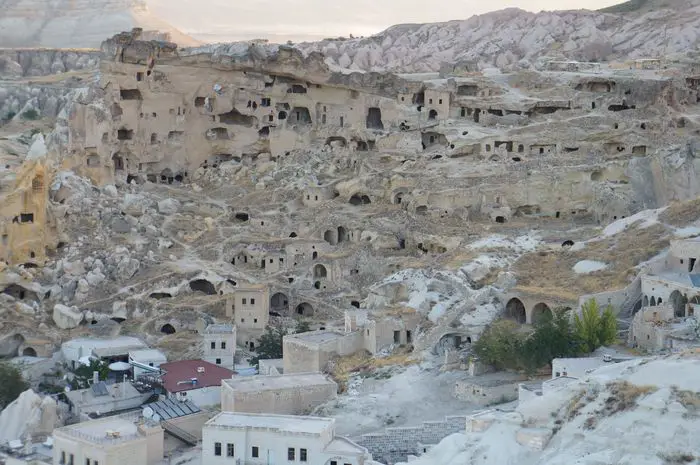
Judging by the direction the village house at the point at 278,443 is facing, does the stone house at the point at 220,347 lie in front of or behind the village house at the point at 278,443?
behind

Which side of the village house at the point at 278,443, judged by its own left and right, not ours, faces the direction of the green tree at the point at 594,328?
left

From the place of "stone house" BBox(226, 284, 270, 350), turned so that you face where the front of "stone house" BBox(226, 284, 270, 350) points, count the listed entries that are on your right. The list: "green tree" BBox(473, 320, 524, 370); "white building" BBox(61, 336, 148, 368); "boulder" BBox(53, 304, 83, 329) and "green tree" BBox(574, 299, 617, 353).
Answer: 2

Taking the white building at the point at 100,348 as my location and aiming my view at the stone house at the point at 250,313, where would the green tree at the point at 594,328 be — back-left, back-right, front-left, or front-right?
front-right

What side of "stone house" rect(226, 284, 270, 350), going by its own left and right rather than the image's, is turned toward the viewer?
front

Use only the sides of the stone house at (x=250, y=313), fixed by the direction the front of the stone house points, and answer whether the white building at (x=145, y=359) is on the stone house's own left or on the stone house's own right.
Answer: on the stone house's own right

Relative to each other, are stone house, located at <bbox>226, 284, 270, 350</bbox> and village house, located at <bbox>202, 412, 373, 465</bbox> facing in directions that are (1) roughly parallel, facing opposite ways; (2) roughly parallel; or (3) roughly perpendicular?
roughly parallel

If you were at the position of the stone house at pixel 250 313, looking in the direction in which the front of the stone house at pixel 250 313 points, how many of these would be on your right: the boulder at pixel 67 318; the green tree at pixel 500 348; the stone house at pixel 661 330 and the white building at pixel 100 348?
2

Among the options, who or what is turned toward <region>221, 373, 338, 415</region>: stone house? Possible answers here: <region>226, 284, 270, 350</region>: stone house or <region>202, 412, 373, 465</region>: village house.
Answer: <region>226, 284, 270, 350</region>: stone house

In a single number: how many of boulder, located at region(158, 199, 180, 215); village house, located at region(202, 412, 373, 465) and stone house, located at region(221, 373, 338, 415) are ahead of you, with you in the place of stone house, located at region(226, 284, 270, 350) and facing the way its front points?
2

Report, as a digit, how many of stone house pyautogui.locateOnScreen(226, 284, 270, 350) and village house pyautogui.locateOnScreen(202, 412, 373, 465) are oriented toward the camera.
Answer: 2
